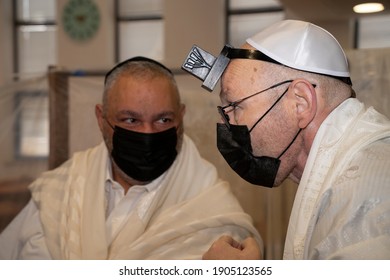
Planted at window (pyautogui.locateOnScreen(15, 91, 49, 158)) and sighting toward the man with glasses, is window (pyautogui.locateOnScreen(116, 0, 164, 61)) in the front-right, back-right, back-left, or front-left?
front-left

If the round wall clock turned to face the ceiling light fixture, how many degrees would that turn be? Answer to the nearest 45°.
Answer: approximately 45° to its left

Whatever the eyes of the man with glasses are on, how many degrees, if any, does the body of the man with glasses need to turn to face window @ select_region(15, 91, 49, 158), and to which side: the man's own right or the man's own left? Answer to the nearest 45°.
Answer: approximately 45° to the man's own right

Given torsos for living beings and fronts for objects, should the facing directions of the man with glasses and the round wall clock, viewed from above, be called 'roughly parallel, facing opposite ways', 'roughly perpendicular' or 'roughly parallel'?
roughly perpendicular

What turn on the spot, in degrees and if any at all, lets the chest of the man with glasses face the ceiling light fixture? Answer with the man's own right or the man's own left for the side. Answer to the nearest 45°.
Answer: approximately 90° to the man's own right

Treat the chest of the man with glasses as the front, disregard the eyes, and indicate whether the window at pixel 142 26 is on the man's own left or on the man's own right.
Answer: on the man's own right

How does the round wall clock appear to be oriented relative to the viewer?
toward the camera

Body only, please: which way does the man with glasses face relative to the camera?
to the viewer's left

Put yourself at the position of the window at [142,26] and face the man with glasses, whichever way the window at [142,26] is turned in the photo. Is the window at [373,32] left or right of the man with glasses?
left

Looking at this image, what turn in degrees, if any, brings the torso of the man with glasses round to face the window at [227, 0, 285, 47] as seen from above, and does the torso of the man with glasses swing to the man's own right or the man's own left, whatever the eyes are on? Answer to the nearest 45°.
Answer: approximately 90° to the man's own right

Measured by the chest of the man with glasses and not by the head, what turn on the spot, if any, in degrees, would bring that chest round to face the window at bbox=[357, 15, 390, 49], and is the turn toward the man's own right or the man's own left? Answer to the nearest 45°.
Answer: approximately 90° to the man's own right

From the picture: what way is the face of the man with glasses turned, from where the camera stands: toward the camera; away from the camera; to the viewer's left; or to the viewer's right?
to the viewer's left
